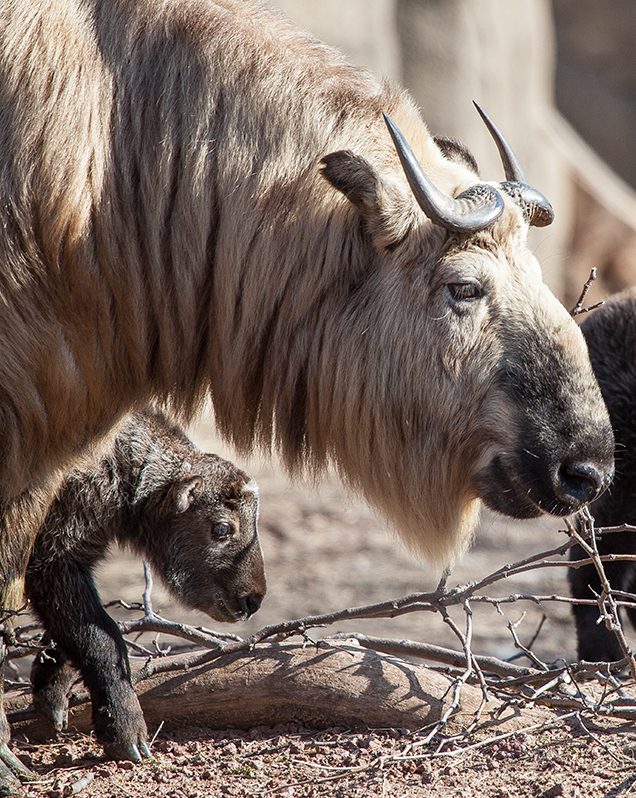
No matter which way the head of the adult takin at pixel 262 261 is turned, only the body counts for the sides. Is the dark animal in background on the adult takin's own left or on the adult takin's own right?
on the adult takin's own left

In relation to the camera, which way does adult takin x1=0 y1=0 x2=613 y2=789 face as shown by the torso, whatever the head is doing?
to the viewer's right

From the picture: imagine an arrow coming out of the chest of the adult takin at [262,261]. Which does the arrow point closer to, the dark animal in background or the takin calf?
the dark animal in background
